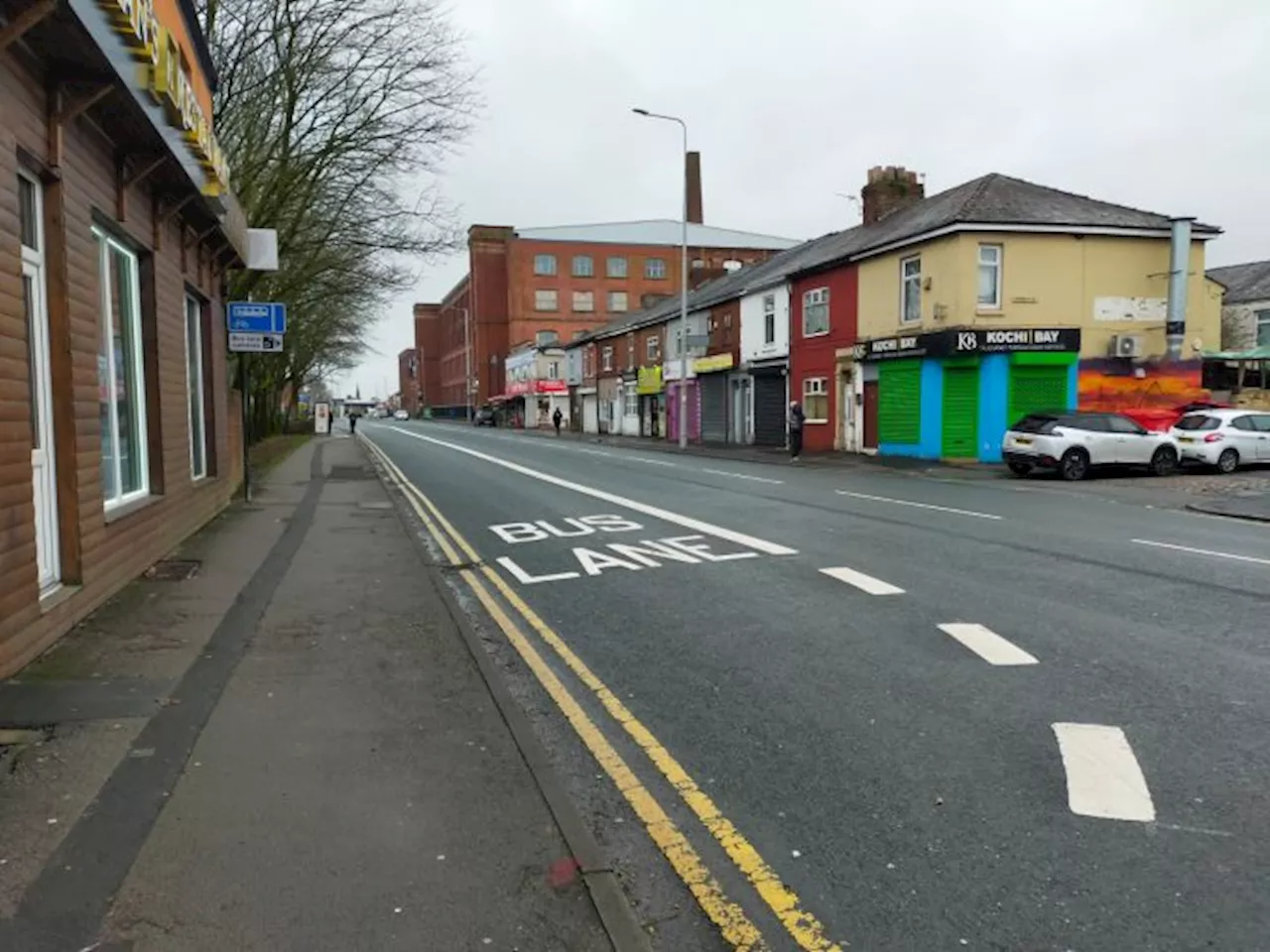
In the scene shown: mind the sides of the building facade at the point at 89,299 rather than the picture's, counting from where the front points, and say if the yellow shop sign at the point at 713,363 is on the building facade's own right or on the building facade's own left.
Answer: on the building facade's own left

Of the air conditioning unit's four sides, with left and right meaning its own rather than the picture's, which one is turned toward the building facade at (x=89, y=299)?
front

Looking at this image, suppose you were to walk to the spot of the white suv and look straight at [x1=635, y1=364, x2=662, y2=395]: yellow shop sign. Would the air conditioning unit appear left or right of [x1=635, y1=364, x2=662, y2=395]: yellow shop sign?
right

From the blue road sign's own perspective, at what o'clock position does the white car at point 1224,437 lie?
The white car is roughly at 9 o'clock from the blue road sign.

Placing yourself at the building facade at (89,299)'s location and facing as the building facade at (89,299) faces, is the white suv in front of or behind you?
in front

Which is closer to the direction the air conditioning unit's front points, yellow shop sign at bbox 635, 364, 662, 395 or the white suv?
the white suv

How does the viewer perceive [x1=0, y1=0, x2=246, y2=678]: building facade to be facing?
facing to the right of the viewer

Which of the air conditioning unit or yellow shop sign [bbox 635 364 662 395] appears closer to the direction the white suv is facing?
the air conditioning unit

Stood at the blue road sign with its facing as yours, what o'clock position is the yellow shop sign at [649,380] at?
The yellow shop sign is roughly at 7 o'clock from the blue road sign.
